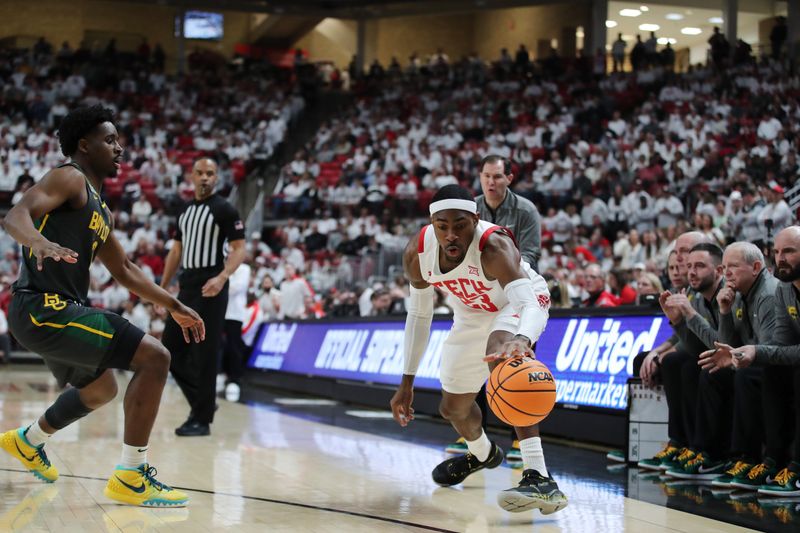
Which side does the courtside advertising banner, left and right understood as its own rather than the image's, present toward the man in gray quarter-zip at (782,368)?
left

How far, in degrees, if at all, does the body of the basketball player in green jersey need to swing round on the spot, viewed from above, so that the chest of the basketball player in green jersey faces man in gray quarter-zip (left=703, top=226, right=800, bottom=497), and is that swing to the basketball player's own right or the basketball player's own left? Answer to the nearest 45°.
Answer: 0° — they already face them

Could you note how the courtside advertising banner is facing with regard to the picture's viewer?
facing the viewer and to the left of the viewer

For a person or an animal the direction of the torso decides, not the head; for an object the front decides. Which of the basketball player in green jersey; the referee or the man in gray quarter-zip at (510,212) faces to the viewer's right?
the basketball player in green jersey

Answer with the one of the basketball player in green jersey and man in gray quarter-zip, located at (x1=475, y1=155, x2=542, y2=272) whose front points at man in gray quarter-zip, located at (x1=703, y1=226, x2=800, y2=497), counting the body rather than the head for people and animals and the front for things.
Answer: the basketball player in green jersey

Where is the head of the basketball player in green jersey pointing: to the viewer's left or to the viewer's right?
to the viewer's right

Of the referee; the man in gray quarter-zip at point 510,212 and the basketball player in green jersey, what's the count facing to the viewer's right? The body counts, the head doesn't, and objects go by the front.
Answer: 1

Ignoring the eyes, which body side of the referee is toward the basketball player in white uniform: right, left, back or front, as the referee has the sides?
left

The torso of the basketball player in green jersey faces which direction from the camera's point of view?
to the viewer's right

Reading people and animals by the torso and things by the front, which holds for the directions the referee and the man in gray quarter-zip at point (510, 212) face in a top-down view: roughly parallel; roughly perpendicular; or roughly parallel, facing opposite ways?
roughly parallel

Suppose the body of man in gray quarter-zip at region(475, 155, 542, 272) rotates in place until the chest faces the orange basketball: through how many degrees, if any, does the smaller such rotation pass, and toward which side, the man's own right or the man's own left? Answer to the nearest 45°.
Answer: approximately 45° to the man's own left

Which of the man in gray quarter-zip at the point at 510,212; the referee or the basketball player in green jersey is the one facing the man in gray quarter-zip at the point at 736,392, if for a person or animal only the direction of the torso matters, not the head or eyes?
the basketball player in green jersey

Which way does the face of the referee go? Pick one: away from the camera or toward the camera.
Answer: toward the camera

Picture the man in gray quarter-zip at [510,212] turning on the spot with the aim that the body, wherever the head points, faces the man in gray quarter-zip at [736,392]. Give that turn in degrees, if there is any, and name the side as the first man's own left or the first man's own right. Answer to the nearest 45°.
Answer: approximately 90° to the first man's own left

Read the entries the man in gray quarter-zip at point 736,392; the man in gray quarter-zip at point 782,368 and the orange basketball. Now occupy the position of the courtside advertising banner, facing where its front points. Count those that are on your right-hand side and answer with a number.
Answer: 0

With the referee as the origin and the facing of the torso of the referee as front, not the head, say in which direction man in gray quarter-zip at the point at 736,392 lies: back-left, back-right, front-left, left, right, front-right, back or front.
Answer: left

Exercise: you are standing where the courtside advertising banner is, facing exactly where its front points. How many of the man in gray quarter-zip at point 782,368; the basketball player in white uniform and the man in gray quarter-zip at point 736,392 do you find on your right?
0

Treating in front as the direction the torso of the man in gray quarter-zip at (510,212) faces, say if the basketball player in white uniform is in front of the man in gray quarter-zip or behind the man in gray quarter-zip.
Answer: in front

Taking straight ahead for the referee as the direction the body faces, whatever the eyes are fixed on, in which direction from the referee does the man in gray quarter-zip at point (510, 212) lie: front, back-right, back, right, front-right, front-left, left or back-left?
left
